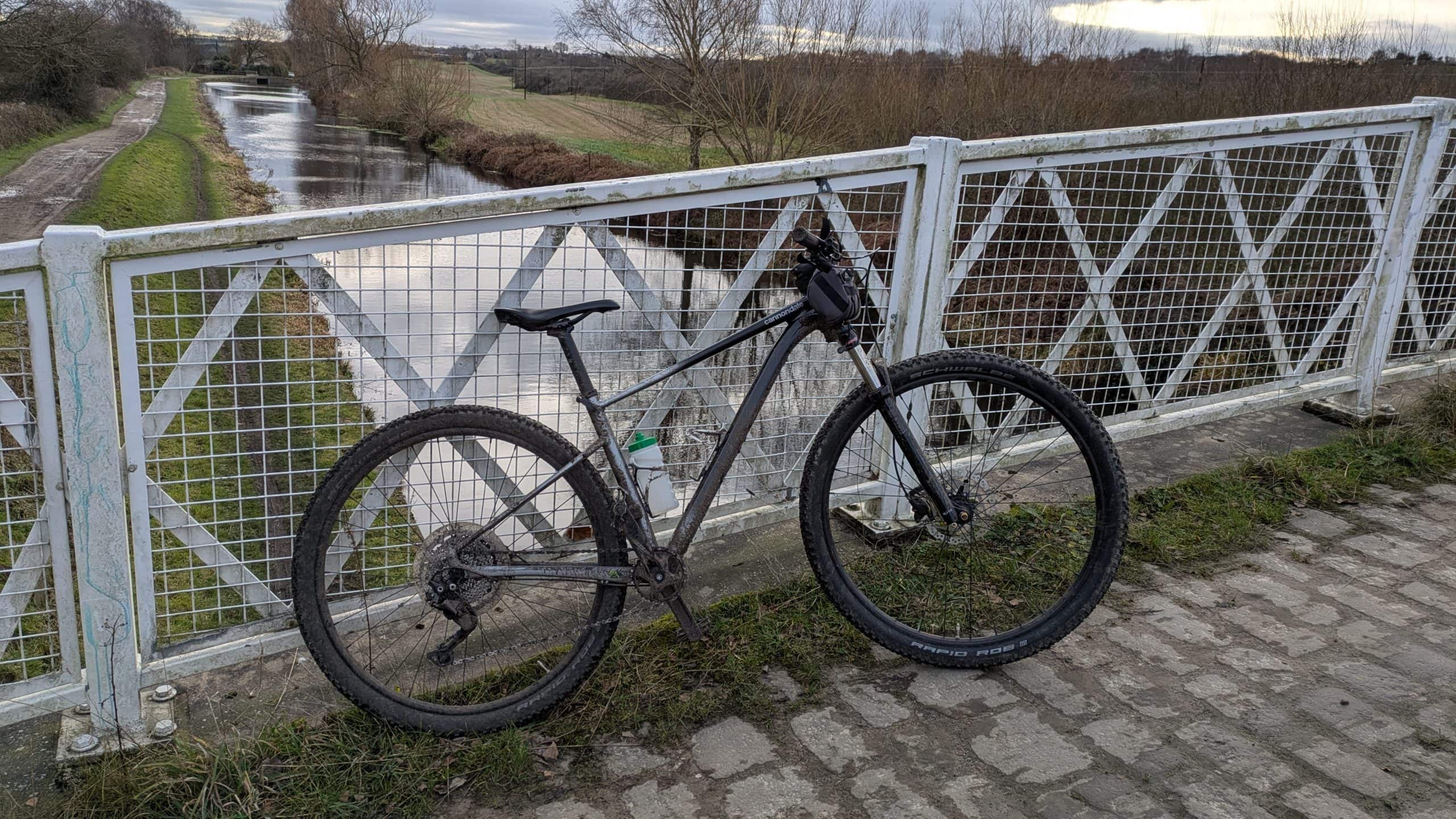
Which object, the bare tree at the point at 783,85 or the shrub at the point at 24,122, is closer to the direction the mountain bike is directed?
the bare tree

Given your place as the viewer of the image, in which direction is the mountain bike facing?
facing to the right of the viewer

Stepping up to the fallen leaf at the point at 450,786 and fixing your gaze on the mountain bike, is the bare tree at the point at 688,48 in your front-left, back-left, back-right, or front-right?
front-left

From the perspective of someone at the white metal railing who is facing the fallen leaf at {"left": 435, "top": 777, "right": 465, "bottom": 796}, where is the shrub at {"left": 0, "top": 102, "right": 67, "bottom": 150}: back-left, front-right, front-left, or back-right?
back-right

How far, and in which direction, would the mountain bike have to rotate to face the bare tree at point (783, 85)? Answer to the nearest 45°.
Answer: approximately 90° to its left

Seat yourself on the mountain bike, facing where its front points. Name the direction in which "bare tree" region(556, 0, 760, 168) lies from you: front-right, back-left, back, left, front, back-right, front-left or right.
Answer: left

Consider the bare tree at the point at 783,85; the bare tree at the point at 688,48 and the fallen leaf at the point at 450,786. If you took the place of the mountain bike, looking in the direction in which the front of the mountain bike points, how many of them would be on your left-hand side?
2
